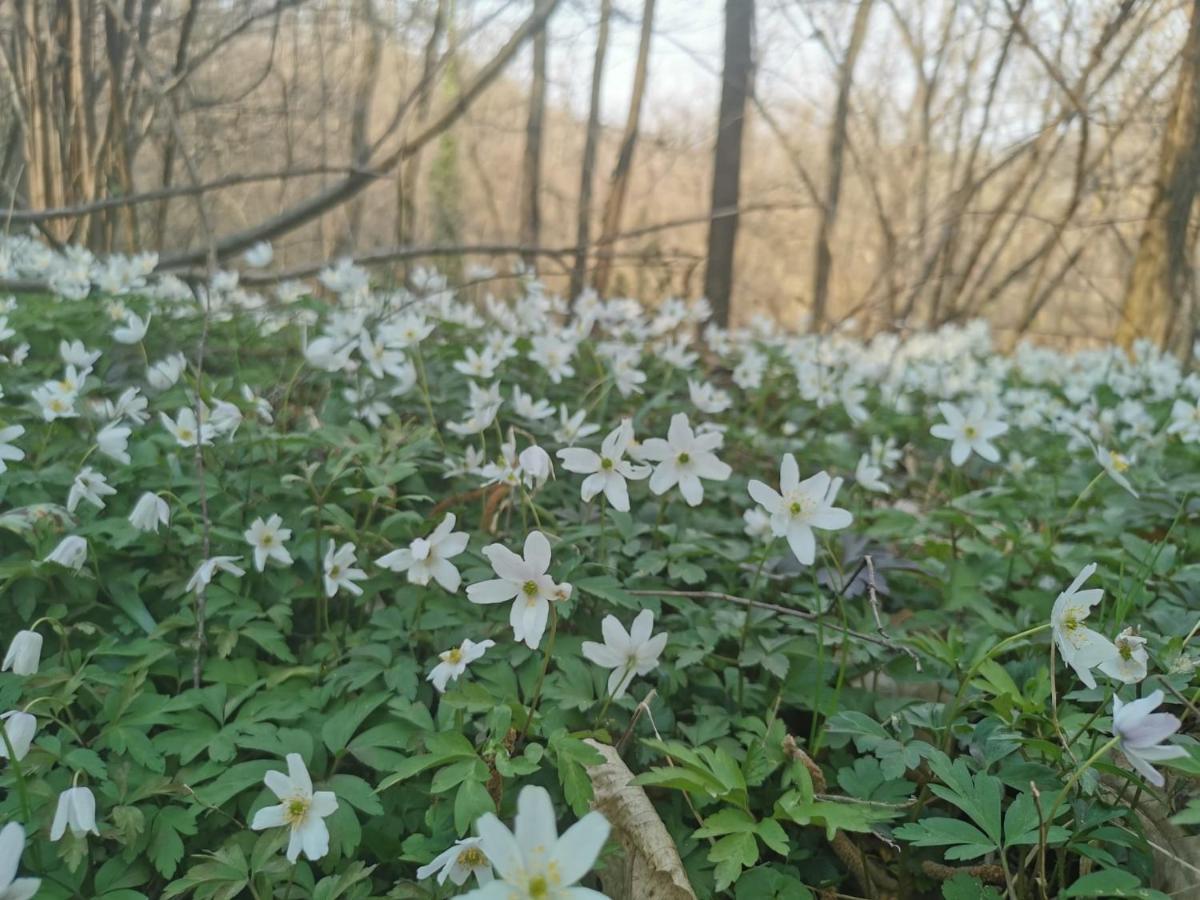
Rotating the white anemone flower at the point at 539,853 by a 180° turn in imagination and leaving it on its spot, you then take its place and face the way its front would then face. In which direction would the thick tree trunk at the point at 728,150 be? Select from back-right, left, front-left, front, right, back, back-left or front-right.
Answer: front

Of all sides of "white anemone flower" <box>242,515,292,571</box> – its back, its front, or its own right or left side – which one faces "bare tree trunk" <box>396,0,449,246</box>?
back

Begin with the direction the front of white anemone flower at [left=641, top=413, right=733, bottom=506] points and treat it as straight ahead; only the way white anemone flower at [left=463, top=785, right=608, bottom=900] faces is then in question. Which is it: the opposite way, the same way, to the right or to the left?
the same way

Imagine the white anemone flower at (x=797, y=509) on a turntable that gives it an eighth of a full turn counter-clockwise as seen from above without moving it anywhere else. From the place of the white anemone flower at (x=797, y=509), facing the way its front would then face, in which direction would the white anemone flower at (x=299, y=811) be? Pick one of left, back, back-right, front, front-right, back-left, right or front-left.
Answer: right

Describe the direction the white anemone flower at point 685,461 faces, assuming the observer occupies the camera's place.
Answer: facing the viewer

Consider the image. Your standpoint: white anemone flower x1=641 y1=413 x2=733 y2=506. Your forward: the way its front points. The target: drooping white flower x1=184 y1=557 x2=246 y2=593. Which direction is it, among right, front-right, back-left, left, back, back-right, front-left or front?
right

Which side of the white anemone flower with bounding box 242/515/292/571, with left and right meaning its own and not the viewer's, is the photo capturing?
front

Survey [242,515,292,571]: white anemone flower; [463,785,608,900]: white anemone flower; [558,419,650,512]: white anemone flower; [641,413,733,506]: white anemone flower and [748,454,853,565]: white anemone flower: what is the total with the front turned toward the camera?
5

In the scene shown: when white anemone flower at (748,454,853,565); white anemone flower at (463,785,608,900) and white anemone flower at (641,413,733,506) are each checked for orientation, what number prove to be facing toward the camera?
3

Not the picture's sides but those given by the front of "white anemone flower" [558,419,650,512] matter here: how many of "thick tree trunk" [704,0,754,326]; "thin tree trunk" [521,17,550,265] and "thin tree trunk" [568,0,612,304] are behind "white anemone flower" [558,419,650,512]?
3

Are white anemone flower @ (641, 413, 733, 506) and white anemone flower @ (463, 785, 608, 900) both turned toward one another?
no

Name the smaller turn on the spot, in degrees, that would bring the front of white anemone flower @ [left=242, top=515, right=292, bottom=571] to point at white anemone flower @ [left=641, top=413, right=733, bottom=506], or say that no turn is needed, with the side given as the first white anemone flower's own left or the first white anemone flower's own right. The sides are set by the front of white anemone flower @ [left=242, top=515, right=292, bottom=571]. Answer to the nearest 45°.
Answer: approximately 45° to the first white anemone flower's own left

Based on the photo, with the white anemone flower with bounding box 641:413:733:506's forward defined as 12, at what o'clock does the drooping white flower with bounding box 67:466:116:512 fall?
The drooping white flower is roughly at 3 o'clock from the white anemone flower.

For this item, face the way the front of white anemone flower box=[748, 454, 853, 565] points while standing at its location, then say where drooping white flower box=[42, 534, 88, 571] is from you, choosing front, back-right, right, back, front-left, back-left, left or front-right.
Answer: right

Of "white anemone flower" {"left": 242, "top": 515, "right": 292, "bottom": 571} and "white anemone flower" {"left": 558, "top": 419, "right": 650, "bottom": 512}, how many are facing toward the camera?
2

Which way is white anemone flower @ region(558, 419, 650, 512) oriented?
toward the camera

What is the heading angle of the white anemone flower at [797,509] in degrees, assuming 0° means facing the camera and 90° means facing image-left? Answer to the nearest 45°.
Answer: approximately 0°

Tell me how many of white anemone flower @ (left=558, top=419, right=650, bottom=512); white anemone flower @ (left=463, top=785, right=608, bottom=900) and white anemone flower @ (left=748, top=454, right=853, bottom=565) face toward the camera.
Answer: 3
